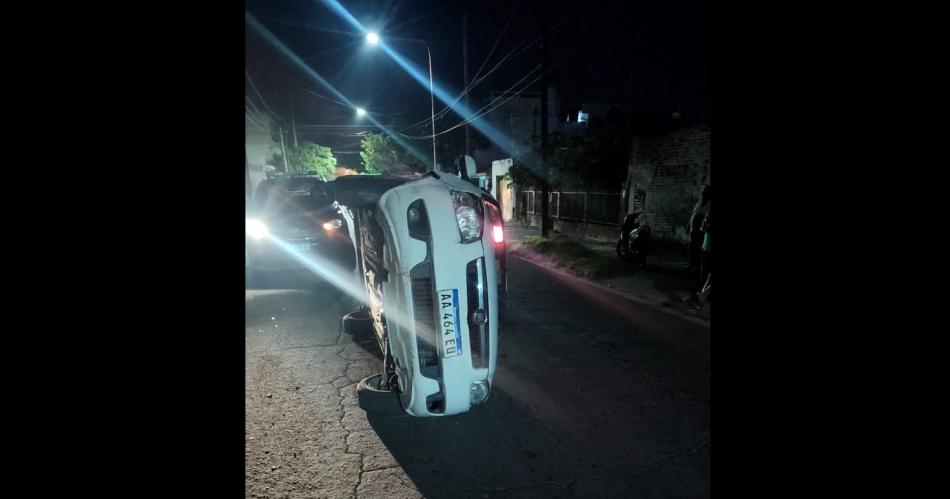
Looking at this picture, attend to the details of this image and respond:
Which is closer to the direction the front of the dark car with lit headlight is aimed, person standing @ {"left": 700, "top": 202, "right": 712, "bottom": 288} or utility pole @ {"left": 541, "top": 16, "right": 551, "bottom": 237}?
the person standing

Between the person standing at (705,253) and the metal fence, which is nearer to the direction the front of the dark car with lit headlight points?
the person standing

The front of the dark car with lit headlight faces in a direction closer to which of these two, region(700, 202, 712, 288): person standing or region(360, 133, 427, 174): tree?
the person standing

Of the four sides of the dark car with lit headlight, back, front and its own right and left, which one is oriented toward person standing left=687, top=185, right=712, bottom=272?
left

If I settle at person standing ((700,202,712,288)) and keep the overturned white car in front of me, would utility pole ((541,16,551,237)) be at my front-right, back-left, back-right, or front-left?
back-right

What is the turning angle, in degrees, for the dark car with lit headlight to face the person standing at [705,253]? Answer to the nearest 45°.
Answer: approximately 90° to its left

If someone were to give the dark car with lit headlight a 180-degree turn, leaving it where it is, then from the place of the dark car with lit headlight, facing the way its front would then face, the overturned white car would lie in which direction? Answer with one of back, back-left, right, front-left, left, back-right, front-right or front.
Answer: back

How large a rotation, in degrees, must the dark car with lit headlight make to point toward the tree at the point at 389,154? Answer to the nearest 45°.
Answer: approximately 180°

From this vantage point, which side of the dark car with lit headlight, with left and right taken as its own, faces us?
front
